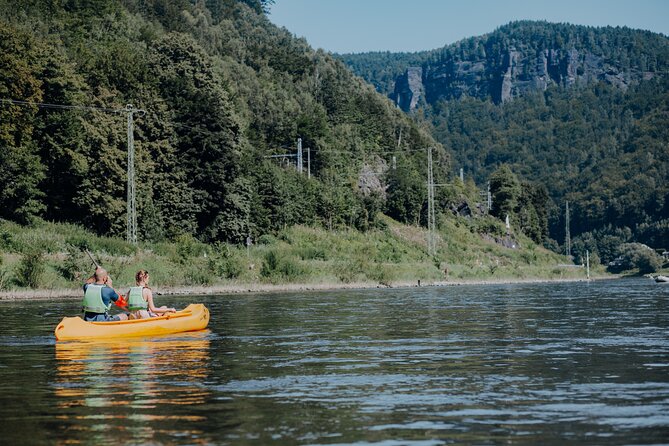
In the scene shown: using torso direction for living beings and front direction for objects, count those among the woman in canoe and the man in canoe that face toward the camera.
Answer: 0
